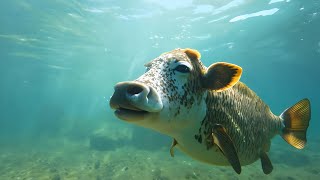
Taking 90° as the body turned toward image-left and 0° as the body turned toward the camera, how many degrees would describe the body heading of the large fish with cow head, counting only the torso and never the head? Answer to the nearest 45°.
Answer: approximately 45°
